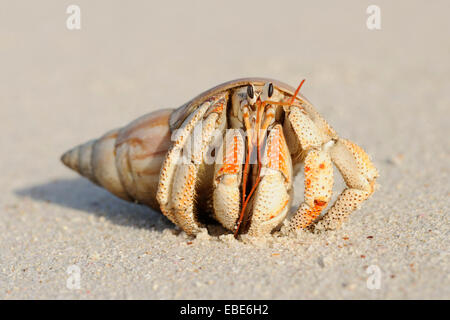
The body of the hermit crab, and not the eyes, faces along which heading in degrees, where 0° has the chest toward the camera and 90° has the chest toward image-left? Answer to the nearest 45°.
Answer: approximately 0°
